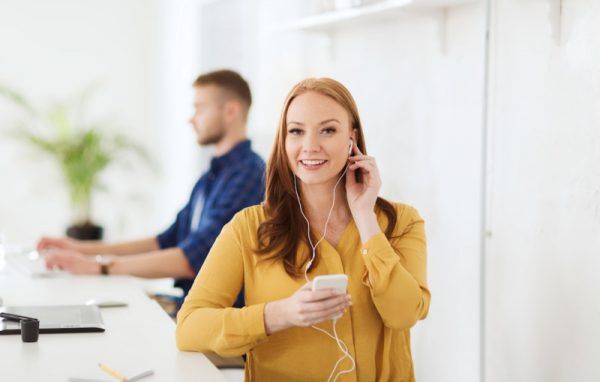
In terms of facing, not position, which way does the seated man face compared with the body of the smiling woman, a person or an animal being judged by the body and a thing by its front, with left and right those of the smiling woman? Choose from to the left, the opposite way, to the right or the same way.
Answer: to the right

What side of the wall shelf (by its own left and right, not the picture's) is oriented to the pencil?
front

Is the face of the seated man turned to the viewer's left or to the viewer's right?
to the viewer's left

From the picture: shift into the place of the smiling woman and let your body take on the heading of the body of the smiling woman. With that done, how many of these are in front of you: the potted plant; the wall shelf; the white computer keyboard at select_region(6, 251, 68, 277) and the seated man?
0

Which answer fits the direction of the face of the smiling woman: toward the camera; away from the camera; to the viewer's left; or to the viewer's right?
toward the camera

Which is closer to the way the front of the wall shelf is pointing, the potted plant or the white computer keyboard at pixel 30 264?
the white computer keyboard

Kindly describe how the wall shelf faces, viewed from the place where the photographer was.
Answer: facing the viewer and to the left of the viewer

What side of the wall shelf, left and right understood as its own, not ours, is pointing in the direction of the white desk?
front

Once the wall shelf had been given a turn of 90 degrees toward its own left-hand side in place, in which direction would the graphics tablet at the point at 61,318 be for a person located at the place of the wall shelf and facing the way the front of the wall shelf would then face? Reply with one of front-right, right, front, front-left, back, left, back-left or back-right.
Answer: right

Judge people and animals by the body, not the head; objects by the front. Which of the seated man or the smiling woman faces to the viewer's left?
the seated man

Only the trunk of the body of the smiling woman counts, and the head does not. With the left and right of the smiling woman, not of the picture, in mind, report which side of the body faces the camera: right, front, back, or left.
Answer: front

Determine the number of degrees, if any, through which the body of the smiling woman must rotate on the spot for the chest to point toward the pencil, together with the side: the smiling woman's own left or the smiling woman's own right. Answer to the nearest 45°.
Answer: approximately 45° to the smiling woman's own right

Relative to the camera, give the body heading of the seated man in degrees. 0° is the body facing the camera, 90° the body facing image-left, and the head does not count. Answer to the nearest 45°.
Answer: approximately 90°

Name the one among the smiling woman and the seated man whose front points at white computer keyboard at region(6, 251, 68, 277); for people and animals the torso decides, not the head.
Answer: the seated man

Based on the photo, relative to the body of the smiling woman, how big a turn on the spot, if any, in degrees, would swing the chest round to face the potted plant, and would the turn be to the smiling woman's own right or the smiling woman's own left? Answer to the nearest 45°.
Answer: approximately 135° to the smiling woman's own right

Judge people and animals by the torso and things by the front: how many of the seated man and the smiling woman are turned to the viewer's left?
1
